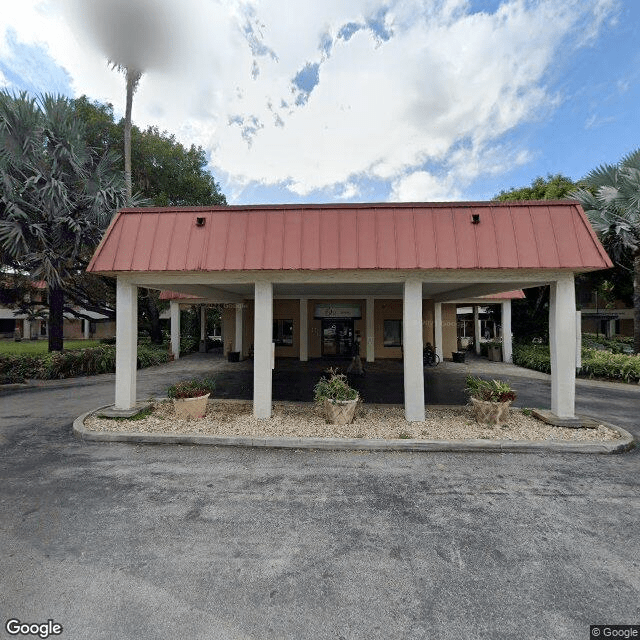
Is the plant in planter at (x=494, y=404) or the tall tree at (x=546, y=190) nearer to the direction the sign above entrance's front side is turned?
the plant in planter

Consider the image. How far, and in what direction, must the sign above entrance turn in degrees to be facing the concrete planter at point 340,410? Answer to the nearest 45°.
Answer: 0° — it already faces it

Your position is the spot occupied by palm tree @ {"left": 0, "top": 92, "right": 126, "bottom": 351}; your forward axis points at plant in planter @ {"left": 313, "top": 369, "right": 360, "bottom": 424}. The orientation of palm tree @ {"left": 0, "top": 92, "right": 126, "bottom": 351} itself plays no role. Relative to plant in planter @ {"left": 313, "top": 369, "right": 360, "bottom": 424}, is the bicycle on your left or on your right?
left

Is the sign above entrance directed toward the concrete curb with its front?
yes

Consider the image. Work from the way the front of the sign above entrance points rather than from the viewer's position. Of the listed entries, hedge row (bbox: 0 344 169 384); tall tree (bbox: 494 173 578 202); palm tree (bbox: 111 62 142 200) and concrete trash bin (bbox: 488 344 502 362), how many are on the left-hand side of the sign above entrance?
2

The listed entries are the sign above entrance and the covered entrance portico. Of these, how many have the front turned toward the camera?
2

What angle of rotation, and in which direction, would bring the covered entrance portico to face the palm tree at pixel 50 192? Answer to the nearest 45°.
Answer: approximately 135° to its right

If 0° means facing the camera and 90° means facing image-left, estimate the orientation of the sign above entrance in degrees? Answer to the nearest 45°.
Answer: approximately 0°
